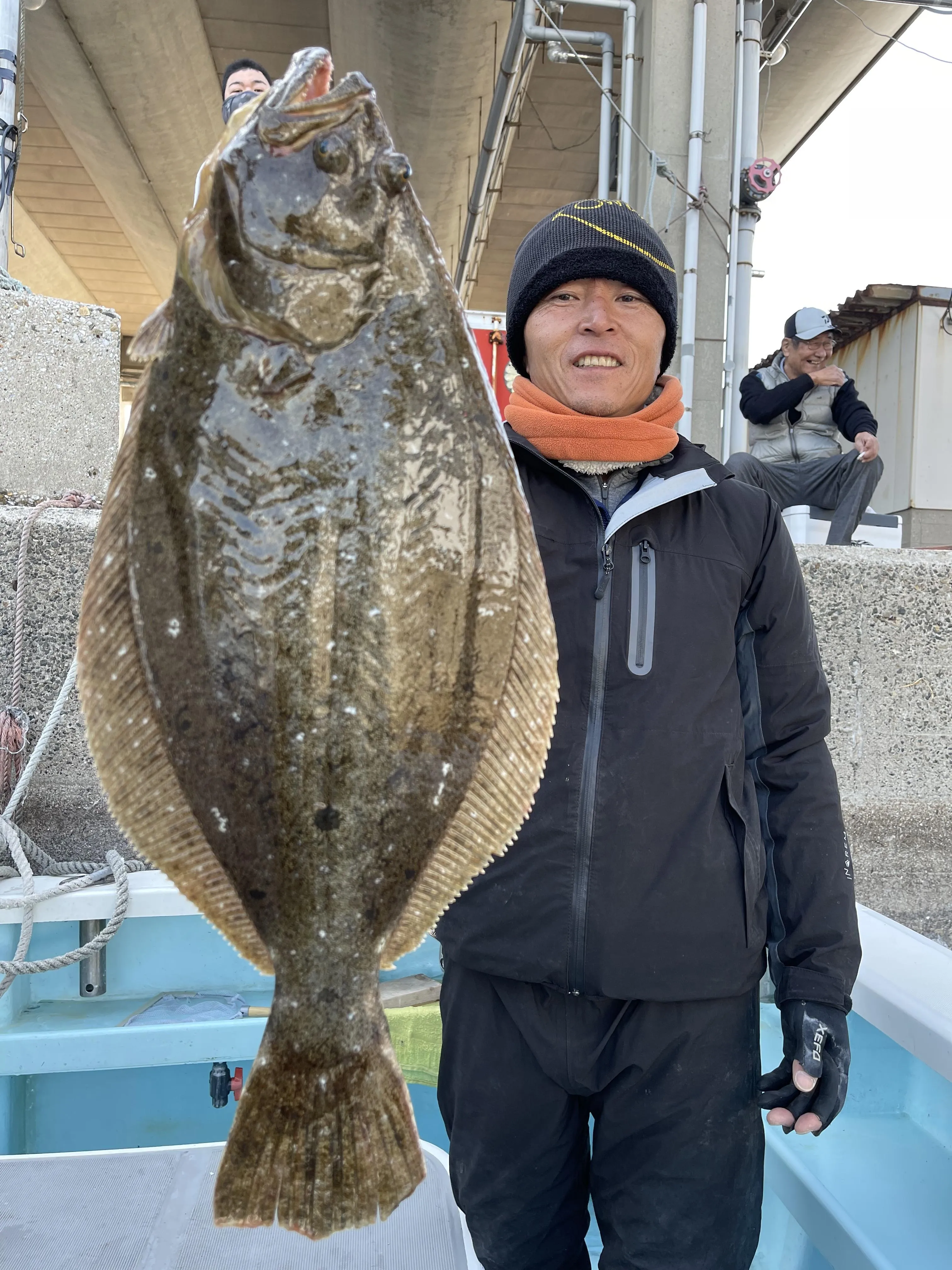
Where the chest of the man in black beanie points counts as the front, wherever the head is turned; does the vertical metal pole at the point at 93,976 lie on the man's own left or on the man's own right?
on the man's own right

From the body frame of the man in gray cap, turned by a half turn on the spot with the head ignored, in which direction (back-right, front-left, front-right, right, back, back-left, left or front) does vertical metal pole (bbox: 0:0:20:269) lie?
back-left

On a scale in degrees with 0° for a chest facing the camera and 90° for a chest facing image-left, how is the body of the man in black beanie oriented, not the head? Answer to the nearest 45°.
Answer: approximately 0°

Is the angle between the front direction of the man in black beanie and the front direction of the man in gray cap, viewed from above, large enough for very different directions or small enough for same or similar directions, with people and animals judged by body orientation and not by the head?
same or similar directions

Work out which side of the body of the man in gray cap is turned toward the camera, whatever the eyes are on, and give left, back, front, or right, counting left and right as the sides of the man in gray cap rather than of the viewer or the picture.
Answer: front

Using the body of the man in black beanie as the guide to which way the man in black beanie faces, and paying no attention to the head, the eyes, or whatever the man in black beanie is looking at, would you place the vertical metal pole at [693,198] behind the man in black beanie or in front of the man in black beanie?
behind

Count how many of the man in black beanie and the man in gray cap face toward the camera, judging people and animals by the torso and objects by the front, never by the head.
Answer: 2

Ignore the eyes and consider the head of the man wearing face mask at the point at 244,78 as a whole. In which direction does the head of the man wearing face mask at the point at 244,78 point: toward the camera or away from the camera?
toward the camera

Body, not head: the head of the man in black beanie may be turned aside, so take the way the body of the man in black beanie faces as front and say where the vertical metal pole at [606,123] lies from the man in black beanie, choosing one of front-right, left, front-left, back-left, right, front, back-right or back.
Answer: back

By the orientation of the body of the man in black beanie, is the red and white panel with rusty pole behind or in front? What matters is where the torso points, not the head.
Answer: behind

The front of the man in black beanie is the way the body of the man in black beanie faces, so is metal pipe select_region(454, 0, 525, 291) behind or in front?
behind

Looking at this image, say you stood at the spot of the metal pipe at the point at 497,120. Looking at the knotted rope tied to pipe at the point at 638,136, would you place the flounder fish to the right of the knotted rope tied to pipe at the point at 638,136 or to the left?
right
